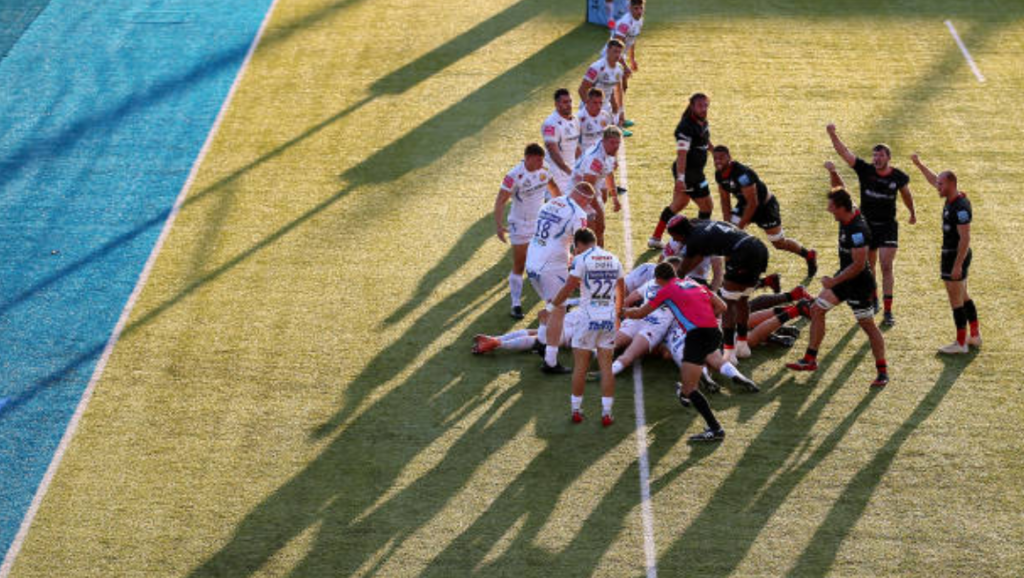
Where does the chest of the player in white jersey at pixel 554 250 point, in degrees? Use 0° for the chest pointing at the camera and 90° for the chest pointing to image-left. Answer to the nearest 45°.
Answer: approximately 225°

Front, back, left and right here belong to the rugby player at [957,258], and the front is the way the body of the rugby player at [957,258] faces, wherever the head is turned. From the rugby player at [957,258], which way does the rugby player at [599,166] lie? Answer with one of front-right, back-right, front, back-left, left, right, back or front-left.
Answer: front

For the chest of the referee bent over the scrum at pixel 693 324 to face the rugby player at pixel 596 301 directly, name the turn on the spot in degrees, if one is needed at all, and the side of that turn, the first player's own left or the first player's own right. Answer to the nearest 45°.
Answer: approximately 45° to the first player's own left

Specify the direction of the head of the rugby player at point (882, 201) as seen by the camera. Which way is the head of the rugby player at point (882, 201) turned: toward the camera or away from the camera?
toward the camera

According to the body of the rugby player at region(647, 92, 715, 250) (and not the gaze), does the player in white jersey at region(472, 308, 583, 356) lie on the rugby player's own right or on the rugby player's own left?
on the rugby player's own right

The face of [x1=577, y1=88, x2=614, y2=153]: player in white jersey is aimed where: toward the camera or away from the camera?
toward the camera

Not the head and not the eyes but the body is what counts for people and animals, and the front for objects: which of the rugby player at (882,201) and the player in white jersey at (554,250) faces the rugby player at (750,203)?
the player in white jersey

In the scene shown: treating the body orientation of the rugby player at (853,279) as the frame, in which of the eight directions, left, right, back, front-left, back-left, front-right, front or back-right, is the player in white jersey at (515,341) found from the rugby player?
front

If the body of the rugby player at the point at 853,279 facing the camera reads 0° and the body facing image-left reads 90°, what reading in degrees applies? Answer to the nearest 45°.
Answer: approximately 90°

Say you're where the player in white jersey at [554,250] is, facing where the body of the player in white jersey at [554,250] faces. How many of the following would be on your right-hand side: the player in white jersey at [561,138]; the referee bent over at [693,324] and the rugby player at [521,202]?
1

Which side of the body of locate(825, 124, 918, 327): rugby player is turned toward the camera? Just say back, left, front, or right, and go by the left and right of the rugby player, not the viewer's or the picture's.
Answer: front

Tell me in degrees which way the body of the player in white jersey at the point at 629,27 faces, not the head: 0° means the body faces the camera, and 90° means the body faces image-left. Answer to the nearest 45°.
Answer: approximately 315°

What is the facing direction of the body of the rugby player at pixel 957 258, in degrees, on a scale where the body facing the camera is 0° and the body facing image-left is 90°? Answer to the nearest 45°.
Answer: approximately 90°

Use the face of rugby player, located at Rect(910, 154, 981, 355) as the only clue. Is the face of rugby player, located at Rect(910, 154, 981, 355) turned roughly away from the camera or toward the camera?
toward the camera
